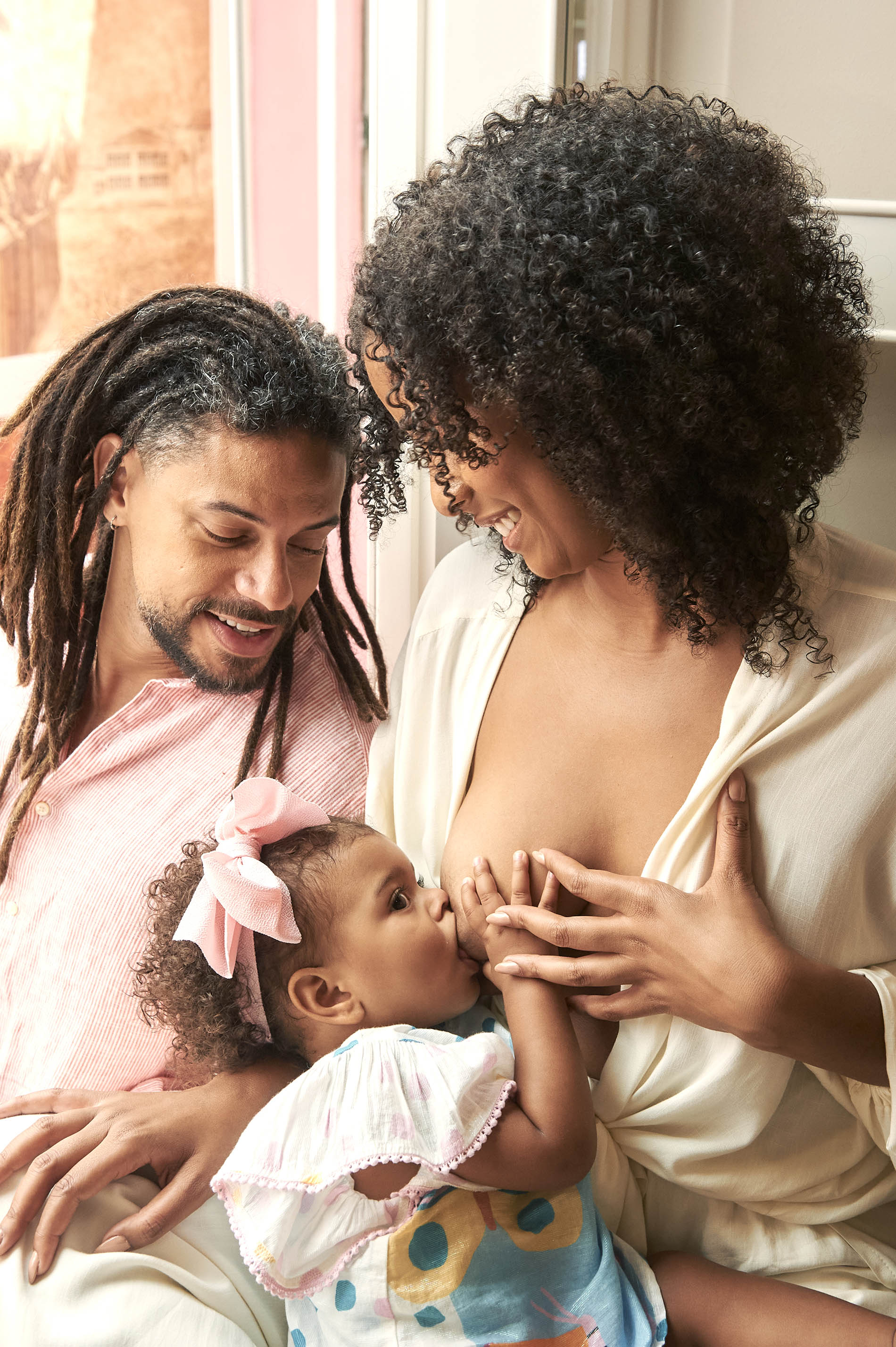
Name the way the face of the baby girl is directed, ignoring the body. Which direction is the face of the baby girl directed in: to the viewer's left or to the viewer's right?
to the viewer's right

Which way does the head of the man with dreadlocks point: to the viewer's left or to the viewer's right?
to the viewer's right

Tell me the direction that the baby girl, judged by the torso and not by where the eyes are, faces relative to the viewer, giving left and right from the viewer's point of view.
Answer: facing to the right of the viewer
